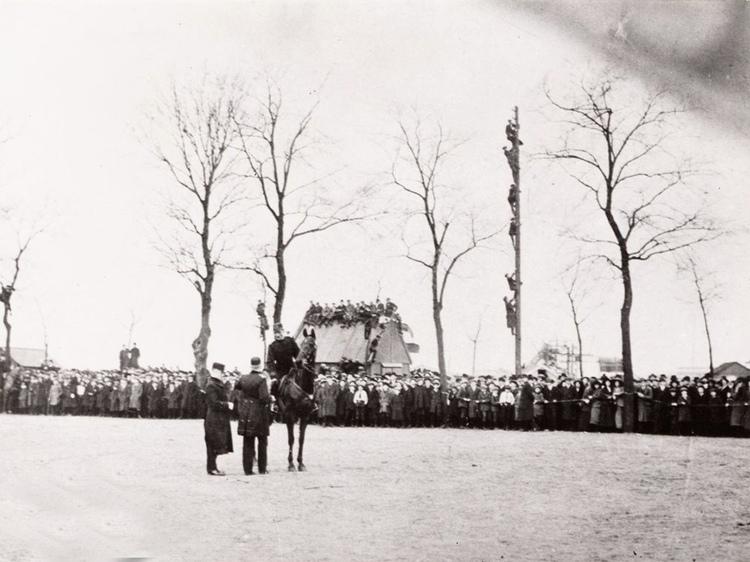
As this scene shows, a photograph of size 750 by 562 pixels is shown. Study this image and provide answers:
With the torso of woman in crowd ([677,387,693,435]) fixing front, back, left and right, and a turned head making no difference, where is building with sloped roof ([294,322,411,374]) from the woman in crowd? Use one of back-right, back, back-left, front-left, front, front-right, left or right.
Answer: back-right

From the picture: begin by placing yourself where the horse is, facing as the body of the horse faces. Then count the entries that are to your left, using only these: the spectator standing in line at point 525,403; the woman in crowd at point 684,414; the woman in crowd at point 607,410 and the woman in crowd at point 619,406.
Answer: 4

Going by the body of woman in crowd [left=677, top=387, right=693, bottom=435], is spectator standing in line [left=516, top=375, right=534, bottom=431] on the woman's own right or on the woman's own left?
on the woman's own right

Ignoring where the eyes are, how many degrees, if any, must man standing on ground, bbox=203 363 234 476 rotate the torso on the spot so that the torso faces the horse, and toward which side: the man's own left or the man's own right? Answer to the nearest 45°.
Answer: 0° — they already face it

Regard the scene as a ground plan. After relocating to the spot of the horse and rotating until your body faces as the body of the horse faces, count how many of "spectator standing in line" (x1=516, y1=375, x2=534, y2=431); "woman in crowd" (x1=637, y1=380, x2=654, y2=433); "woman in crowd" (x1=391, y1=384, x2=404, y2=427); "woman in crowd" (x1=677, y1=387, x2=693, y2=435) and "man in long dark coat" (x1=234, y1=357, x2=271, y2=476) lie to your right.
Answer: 1

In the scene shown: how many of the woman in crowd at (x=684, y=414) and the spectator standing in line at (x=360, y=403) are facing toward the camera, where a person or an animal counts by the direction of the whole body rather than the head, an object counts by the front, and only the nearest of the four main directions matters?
2

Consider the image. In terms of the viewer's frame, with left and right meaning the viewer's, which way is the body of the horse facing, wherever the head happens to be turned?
facing the viewer and to the right of the viewer

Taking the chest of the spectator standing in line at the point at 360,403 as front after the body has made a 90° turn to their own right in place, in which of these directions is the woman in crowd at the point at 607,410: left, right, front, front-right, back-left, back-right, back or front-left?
back-left

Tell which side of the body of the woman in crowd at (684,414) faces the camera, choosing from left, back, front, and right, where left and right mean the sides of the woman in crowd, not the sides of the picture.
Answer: front
